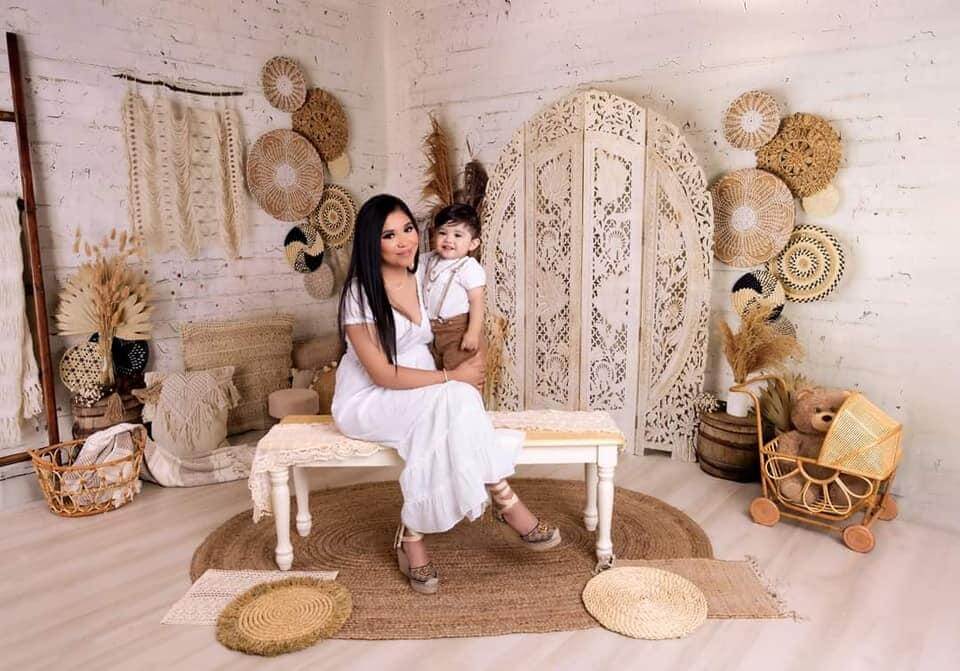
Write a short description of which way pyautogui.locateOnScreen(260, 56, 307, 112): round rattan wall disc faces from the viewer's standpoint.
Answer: facing the viewer and to the right of the viewer

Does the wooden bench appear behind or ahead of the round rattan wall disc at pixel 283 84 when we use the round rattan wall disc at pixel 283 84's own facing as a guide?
ahead

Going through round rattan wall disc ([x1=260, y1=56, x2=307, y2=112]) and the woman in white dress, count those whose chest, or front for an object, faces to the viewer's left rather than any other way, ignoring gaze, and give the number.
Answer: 0

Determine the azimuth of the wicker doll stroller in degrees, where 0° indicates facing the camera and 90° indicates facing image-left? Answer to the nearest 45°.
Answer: approximately 315°

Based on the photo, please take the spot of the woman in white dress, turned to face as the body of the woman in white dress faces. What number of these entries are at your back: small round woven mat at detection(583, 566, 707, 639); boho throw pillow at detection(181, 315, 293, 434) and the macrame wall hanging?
2

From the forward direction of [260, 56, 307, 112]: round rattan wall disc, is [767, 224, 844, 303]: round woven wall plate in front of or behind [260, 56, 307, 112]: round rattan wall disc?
in front

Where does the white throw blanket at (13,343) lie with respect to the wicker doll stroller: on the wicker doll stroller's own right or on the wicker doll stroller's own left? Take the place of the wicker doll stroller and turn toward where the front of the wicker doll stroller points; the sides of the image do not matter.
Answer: on the wicker doll stroller's own right
